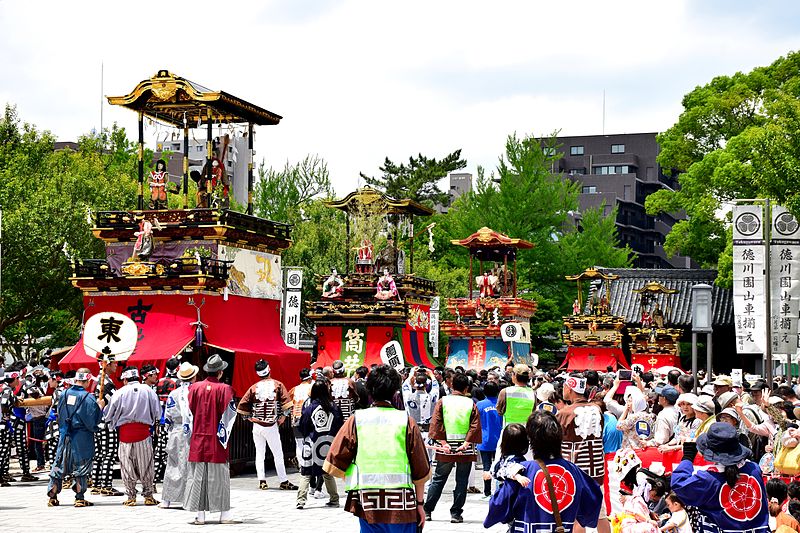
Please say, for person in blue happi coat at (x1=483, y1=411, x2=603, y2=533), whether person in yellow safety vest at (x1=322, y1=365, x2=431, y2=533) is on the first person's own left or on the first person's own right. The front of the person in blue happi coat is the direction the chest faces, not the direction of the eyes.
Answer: on the first person's own left

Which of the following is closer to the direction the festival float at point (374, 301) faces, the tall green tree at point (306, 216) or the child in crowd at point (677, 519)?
the child in crowd

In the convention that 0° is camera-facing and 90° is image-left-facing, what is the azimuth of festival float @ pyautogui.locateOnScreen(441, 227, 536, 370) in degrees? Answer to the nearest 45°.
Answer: approximately 0°

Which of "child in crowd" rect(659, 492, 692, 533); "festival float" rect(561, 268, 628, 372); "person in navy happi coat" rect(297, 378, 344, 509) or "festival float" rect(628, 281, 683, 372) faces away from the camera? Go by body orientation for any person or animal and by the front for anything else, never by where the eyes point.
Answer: the person in navy happi coat

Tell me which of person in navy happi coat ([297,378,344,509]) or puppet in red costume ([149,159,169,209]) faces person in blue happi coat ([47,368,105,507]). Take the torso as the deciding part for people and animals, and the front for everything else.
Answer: the puppet in red costume

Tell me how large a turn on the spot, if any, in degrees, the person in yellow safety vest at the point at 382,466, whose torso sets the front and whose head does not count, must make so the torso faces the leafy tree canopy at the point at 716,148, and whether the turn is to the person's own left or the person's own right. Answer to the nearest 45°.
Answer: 0° — they already face it

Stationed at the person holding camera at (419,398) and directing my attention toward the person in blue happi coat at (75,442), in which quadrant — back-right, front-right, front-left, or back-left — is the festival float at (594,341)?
back-right

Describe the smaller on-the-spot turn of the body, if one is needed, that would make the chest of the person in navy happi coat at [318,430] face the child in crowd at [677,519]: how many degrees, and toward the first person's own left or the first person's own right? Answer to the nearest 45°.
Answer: approximately 135° to the first person's own right

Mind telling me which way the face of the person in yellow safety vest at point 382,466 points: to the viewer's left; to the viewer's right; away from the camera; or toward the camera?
away from the camera

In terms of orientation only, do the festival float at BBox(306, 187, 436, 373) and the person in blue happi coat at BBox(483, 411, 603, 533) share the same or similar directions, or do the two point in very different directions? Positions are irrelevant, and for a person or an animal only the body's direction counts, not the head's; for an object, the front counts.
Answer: very different directions

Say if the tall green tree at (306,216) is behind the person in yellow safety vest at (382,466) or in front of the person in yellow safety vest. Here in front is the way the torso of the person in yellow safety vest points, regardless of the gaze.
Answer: in front

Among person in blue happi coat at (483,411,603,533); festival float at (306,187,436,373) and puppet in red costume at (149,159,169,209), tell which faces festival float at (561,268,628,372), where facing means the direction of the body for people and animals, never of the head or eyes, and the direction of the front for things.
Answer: the person in blue happi coat

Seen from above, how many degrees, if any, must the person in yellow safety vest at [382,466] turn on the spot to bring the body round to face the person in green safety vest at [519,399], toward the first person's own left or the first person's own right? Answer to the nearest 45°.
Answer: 0° — they already face them
